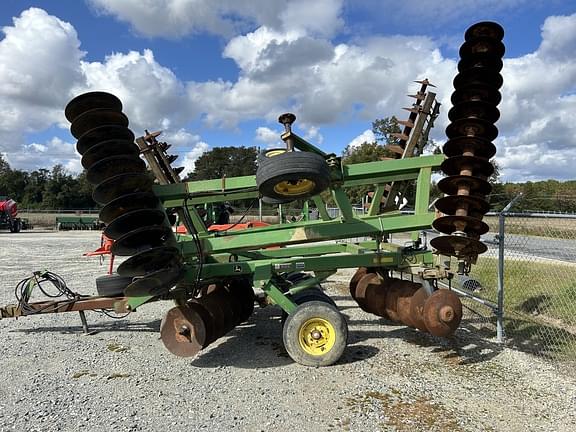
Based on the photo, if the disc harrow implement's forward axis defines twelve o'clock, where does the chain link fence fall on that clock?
The chain link fence is roughly at 5 o'clock from the disc harrow implement.

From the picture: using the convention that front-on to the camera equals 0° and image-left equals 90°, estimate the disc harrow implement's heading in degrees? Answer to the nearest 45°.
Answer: approximately 90°
